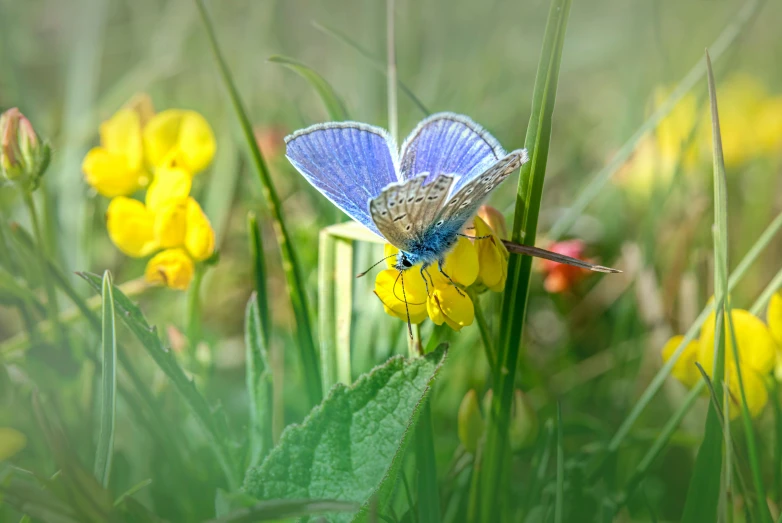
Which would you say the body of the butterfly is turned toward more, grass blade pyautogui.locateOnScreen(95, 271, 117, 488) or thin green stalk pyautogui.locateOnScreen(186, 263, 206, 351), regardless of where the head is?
the grass blade

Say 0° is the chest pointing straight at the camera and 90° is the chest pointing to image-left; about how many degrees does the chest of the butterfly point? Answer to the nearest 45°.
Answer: approximately 45°

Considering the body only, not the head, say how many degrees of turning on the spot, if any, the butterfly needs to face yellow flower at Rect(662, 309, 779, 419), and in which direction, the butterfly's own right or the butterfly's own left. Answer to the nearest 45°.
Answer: approximately 135° to the butterfly's own left

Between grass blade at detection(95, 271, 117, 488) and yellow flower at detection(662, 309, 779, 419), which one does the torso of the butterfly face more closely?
the grass blade
